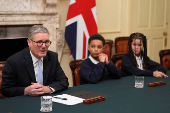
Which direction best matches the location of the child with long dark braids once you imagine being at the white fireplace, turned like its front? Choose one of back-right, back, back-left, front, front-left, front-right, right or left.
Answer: front-left

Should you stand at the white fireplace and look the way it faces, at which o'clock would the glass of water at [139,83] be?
The glass of water is roughly at 11 o'clock from the white fireplace.

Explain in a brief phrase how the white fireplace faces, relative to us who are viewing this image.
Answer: facing the viewer

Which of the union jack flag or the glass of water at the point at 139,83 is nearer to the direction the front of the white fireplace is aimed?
the glass of water

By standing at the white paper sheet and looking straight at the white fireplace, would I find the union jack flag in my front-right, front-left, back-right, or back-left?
front-right

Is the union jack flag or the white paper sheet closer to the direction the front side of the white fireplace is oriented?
the white paper sheet

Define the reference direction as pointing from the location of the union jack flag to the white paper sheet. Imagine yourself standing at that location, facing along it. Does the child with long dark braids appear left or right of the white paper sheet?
left

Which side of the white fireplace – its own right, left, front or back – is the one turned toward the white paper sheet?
front

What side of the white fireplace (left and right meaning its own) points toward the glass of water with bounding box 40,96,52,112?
front

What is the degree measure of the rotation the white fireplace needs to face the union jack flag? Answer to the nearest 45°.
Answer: approximately 90° to its left

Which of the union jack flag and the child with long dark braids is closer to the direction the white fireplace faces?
the child with long dark braids
